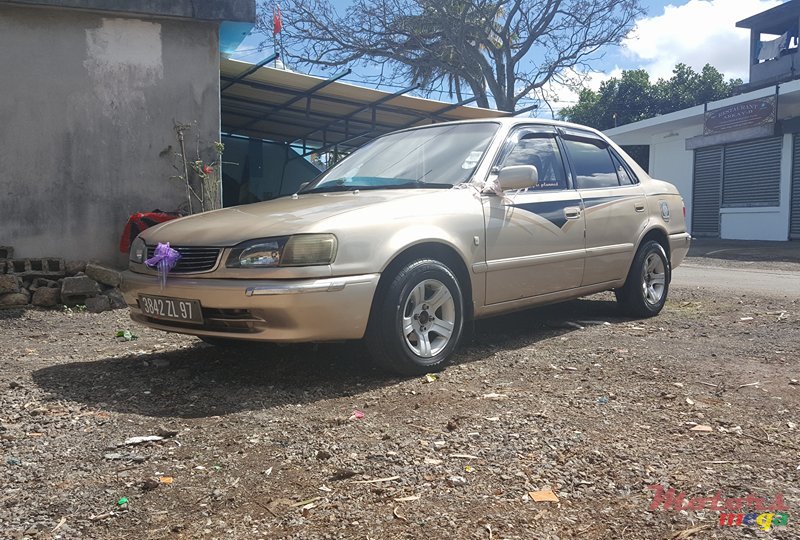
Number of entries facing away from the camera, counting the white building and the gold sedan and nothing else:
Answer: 0

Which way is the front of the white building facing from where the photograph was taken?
facing the viewer and to the left of the viewer

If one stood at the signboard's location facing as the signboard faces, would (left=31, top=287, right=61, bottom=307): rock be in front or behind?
in front

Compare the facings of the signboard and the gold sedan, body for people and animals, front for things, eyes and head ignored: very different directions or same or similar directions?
same or similar directions

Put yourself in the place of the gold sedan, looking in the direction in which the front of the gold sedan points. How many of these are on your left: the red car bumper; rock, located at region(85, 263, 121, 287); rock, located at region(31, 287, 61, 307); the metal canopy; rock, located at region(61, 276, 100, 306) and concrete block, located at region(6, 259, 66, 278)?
0

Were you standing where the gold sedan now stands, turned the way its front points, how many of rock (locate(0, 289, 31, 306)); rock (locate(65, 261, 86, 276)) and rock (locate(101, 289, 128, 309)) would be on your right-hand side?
3

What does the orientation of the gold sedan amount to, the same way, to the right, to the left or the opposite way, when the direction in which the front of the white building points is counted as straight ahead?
the same way

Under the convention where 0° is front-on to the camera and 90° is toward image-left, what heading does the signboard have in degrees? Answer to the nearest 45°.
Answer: approximately 45°

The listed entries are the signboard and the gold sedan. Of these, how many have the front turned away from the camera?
0

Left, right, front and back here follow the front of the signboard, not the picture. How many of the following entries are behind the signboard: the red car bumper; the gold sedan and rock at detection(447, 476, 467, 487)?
0

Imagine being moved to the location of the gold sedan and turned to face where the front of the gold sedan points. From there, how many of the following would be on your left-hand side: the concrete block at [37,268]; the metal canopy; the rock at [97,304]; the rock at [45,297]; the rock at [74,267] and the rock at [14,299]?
0

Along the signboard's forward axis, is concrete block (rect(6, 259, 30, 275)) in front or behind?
in front
